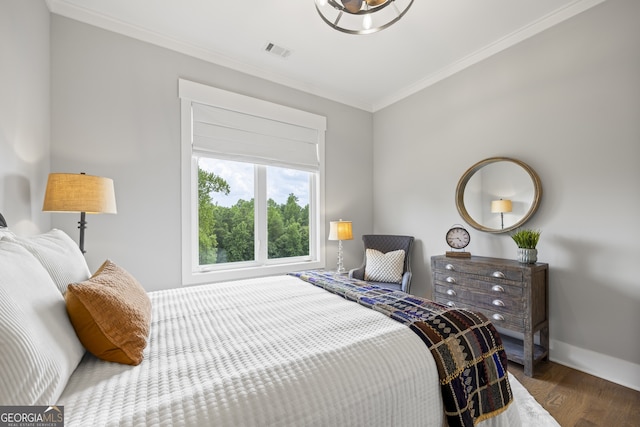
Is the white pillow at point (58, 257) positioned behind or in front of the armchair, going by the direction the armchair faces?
in front

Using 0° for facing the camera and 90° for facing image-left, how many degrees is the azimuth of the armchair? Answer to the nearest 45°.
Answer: approximately 45°

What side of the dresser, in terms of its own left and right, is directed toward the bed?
front

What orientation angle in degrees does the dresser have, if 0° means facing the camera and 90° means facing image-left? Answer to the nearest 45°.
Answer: approximately 45°

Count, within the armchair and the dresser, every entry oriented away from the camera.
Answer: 0

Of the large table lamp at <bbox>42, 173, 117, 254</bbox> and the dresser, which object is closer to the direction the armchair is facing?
the large table lamp
